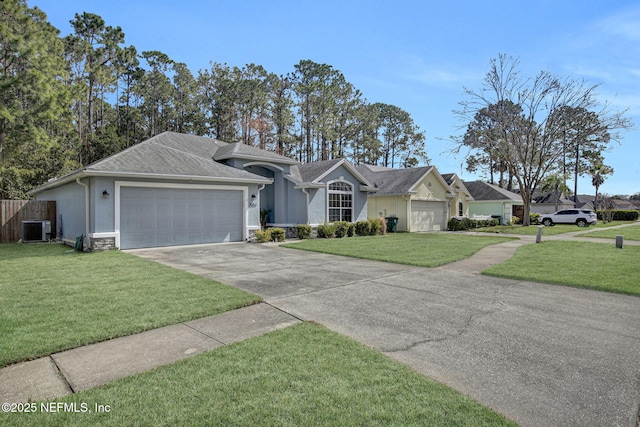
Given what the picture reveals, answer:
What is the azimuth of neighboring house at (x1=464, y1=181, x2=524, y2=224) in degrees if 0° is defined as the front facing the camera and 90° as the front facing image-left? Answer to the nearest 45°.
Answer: approximately 315°

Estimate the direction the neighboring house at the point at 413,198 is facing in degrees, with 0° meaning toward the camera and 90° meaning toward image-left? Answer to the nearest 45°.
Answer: approximately 315°

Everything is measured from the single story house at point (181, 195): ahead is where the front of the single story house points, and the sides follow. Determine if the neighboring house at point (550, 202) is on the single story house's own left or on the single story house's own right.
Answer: on the single story house's own left

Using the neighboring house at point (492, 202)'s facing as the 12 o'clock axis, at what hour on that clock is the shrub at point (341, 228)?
The shrub is roughly at 2 o'clock from the neighboring house.

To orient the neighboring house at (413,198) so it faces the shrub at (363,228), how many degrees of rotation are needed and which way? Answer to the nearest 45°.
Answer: approximately 90° to its right

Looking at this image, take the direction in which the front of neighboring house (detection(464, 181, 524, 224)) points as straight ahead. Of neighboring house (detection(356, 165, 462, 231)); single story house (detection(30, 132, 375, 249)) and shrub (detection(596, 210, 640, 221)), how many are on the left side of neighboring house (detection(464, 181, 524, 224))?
1

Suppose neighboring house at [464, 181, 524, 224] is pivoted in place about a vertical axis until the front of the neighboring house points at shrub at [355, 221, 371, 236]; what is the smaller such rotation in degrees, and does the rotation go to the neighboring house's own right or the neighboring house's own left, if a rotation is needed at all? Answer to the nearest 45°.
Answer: approximately 45° to the neighboring house's own right

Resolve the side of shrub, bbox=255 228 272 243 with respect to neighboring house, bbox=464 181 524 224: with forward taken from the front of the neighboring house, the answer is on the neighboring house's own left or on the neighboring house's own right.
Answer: on the neighboring house's own right

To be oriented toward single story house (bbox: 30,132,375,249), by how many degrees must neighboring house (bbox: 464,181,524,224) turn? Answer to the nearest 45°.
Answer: approximately 45° to its right

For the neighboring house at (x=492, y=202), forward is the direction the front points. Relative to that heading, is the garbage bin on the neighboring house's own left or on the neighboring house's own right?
on the neighboring house's own right

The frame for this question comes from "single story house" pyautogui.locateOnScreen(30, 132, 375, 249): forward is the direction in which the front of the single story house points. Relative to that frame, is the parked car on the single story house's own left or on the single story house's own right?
on the single story house's own left

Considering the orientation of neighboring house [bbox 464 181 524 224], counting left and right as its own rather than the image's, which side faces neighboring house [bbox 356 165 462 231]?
right

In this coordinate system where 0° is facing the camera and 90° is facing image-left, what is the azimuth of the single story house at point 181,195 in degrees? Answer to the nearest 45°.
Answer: approximately 315°
